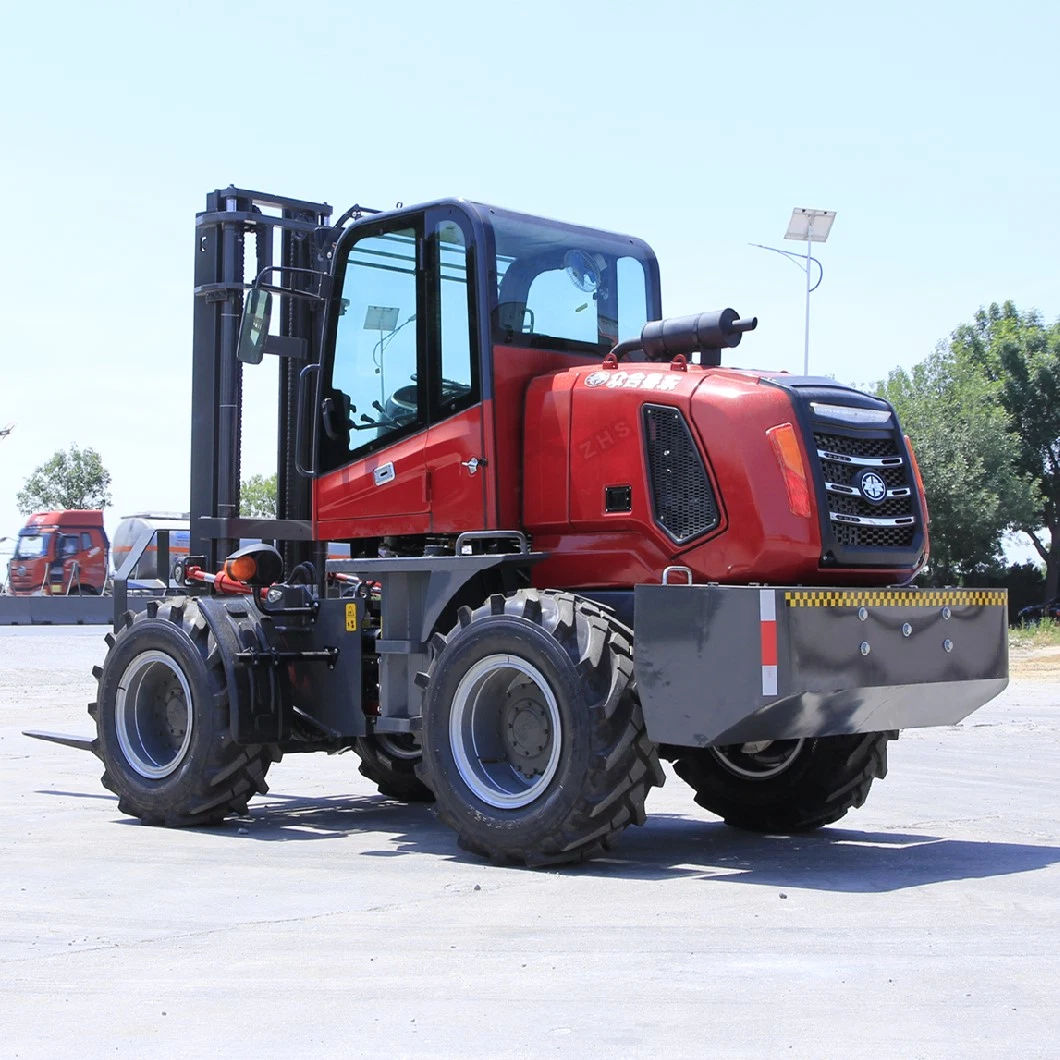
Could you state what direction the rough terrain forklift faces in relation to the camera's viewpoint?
facing away from the viewer and to the left of the viewer

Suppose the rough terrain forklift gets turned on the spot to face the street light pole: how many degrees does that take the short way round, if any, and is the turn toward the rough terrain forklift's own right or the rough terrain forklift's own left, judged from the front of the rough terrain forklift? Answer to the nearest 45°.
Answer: approximately 45° to the rough terrain forklift's own right
